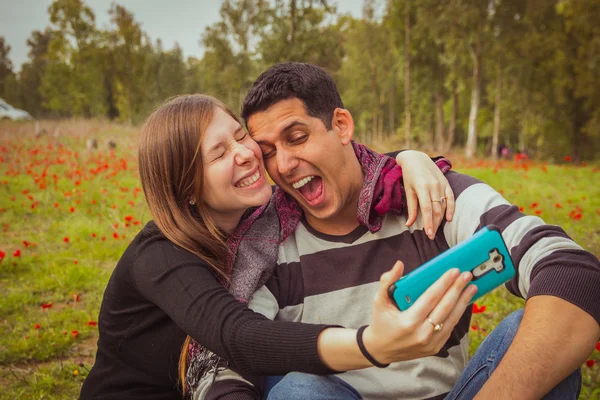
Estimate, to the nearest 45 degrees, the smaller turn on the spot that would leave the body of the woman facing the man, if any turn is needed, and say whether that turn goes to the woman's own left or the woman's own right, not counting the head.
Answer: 0° — they already face them

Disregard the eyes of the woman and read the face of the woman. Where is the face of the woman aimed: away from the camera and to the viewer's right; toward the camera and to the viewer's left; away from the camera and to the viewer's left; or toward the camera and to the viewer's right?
toward the camera and to the viewer's right

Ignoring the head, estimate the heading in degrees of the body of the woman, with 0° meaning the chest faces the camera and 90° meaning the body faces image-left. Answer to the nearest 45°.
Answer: approximately 270°
